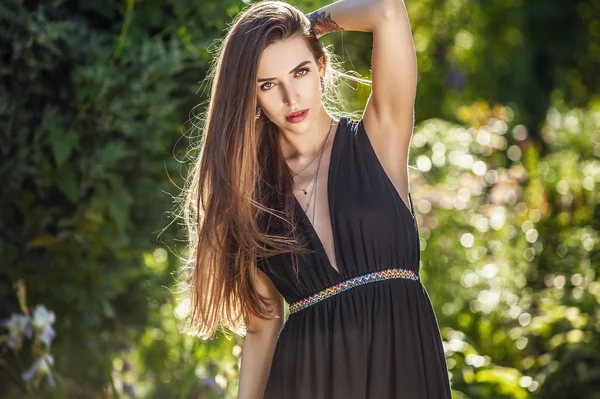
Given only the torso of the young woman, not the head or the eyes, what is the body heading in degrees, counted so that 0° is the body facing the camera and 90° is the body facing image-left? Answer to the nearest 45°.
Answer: approximately 0°

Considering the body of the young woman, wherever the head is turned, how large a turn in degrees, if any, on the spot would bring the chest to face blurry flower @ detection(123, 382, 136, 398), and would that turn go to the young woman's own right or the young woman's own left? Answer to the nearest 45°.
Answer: approximately 135° to the young woman's own right

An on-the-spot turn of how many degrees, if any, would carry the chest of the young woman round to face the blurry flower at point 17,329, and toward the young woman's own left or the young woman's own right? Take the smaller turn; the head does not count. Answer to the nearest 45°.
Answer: approximately 135° to the young woman's own right

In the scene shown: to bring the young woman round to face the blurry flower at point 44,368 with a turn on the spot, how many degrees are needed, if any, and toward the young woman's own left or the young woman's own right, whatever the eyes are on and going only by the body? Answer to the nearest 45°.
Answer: approximately 135° to the young woman's own right

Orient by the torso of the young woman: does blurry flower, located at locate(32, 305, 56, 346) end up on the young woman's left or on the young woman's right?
on the young woman's right
